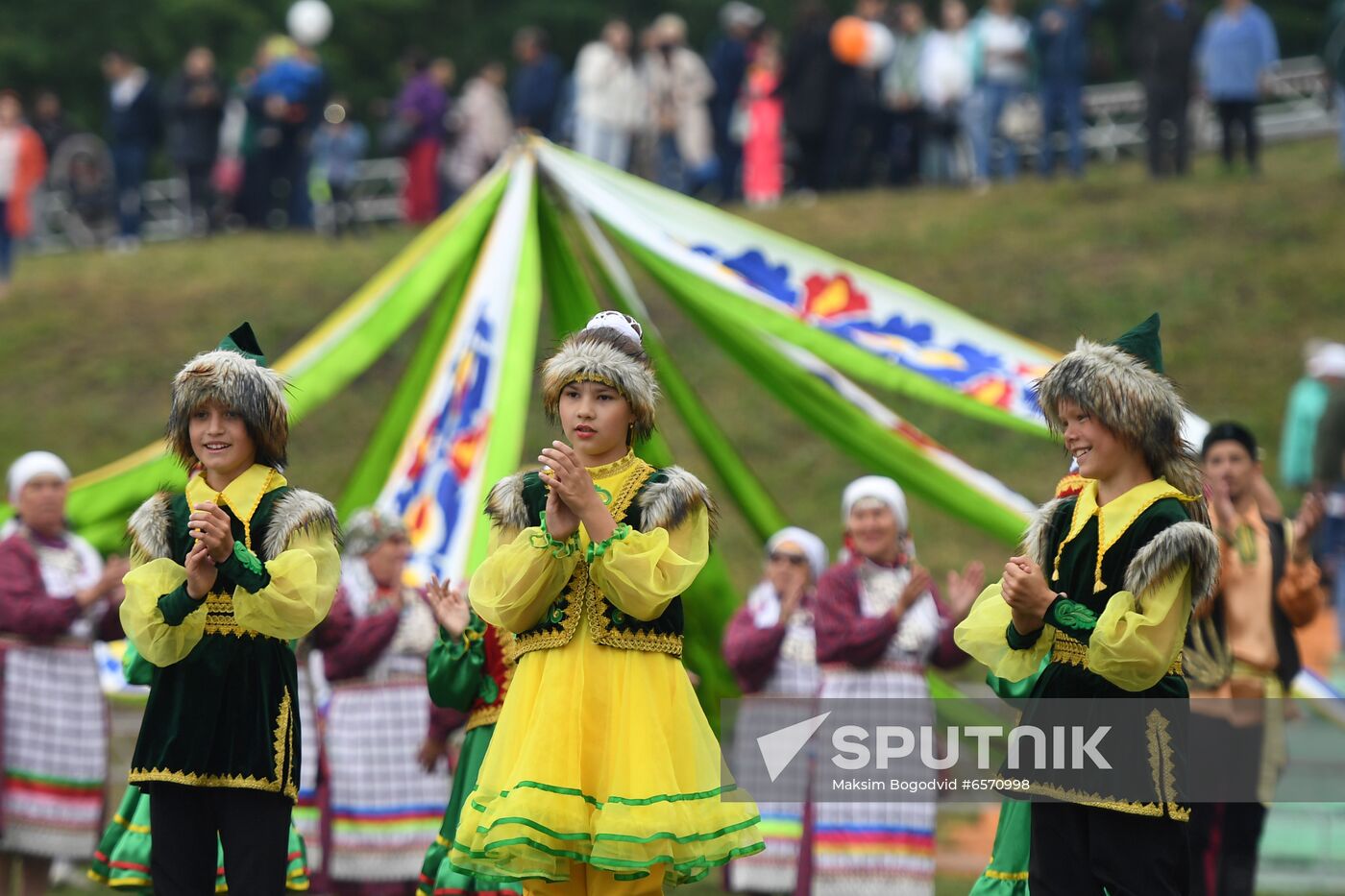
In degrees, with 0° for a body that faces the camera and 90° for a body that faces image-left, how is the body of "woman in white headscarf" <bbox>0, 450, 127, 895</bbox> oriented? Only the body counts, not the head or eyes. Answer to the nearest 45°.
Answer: approximately 315°

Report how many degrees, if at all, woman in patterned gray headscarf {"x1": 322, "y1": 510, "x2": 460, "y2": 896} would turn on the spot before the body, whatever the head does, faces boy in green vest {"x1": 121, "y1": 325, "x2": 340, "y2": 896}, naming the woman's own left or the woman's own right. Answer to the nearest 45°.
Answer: approximately 45° to the woman's own right

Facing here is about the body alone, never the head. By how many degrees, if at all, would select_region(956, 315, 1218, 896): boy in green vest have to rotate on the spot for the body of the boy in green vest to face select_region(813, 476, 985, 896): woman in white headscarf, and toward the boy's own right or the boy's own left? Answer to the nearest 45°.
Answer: approximately 135° to the boy's own right

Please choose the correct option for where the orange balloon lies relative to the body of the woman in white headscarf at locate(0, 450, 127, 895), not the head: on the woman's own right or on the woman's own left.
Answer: on the woman's own left

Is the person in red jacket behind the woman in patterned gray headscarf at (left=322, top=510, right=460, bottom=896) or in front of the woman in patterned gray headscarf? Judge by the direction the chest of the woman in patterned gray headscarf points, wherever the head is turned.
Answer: behind

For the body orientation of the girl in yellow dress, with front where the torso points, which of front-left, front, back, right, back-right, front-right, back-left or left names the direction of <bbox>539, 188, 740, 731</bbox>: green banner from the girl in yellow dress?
back

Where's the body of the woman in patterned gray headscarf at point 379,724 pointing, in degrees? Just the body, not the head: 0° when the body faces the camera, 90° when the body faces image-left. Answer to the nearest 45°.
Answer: approximately 315°

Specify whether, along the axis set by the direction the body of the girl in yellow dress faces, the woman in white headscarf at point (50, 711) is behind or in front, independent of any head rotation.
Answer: behind

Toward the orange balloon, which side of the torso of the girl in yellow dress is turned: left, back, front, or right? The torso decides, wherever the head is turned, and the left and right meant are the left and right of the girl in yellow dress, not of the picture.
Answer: back
